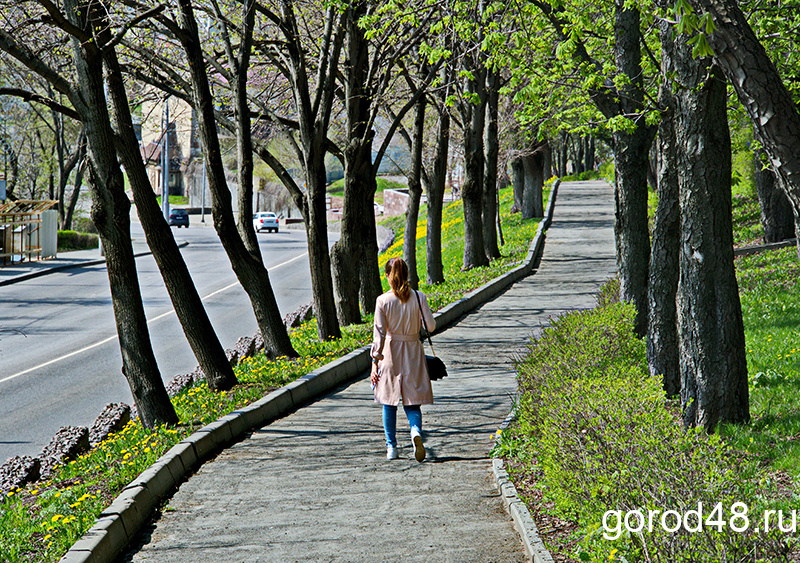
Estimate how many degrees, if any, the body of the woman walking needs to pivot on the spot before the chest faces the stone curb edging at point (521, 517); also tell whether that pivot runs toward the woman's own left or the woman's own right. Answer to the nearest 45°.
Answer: approximately 180°

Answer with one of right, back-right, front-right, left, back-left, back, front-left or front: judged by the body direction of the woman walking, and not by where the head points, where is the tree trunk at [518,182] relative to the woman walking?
front

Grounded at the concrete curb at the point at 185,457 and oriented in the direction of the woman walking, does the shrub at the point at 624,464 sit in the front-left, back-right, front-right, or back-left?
front-right

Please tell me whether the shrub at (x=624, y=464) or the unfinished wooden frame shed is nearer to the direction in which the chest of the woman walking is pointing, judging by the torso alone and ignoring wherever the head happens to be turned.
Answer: the unfinished wooden frame shed

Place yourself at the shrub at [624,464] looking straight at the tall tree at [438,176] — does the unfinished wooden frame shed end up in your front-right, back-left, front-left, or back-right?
front-left

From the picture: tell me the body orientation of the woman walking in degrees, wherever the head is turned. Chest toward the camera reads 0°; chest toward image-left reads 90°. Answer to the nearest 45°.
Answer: approximately 180°

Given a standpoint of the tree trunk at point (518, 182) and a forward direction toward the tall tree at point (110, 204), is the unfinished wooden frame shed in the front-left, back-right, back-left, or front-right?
front-right

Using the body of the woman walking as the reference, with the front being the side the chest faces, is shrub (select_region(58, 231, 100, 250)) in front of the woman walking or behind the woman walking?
in front

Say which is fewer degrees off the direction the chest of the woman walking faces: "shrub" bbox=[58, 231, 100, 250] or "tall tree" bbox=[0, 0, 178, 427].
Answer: the shrub
